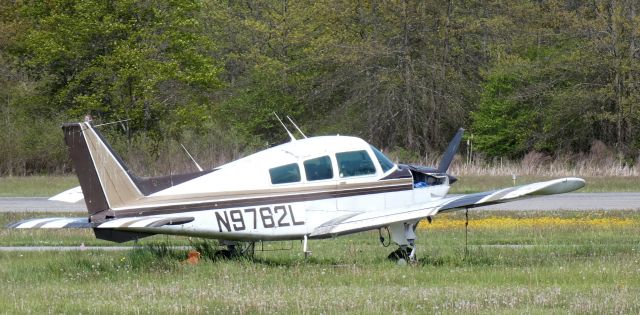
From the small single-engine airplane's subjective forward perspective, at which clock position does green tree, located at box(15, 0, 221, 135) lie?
The green tree is roughly at 10 o'clock from the small single-engine airplane.

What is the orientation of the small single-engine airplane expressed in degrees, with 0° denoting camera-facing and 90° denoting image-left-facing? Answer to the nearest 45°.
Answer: approximately 225°
